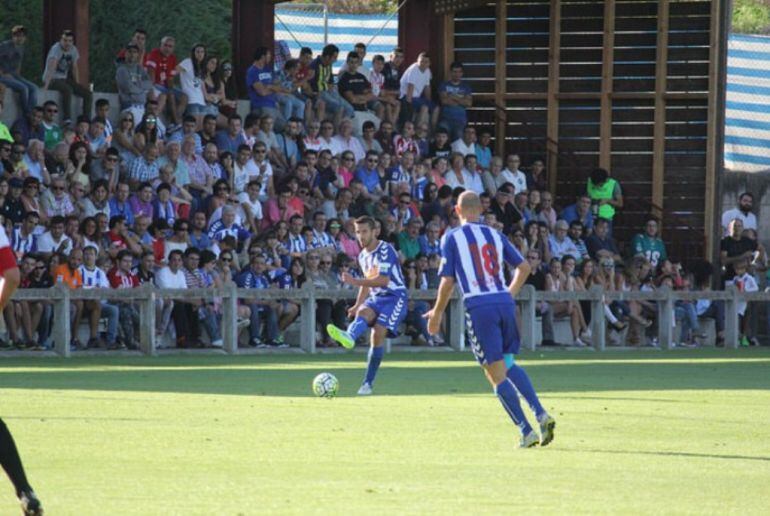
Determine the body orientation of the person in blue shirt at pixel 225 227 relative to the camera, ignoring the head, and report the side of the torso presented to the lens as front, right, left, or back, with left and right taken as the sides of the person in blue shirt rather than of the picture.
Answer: front

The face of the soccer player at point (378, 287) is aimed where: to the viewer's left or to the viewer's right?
to the viewer's left

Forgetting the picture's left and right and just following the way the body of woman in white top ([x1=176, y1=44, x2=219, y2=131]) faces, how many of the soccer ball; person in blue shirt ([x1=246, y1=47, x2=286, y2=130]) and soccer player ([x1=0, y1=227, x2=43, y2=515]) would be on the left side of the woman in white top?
1

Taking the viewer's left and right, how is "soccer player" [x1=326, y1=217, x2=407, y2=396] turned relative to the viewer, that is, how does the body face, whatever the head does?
facing the viewer and to the left of the viewer

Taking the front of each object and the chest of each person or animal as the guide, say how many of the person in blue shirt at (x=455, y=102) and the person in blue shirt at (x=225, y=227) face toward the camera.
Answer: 2

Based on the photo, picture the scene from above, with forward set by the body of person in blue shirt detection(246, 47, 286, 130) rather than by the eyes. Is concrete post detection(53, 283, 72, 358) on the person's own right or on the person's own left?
on the person's own right

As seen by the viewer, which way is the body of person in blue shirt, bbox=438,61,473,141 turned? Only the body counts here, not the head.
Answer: toward the camera

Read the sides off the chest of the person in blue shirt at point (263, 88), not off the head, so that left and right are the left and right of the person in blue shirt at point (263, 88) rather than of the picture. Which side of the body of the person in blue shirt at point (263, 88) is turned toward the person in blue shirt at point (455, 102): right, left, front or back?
left

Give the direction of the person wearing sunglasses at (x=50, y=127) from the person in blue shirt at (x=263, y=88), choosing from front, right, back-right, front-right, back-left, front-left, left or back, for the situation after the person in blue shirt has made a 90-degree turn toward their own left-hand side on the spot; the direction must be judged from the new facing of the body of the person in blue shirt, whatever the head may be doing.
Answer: back

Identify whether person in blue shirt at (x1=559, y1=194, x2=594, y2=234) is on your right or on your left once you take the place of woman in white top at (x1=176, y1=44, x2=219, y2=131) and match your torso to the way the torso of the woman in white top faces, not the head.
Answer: on your left

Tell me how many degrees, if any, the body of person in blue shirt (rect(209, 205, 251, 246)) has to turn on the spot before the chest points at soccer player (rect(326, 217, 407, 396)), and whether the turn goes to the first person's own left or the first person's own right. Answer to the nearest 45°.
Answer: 0° — they already face them

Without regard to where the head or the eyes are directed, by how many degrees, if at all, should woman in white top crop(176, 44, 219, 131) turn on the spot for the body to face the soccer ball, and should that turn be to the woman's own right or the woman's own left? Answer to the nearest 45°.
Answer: approximately 45° to the woman's own right
